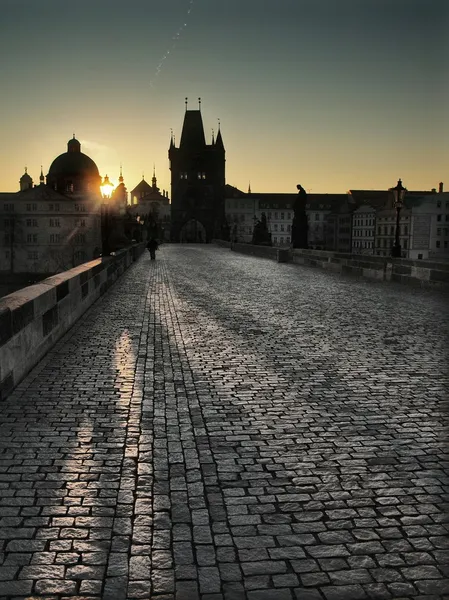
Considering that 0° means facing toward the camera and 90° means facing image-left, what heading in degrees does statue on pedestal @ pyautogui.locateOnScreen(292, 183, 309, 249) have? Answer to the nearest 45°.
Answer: approximately 90°

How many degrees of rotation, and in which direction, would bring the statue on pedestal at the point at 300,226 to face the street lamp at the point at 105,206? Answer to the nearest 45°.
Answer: approximately 45° to its left
